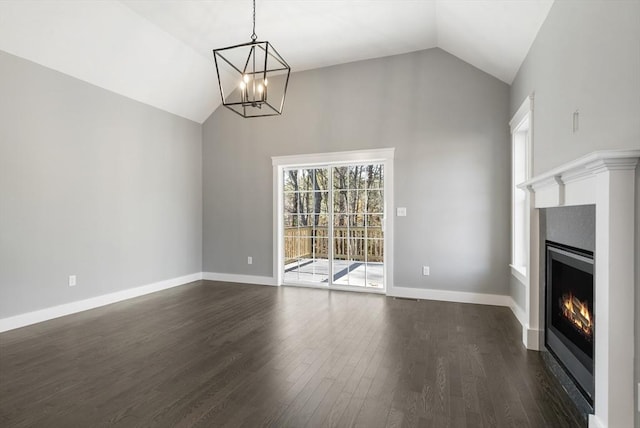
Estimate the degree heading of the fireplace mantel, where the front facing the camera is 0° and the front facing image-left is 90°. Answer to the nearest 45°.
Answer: approximately 45°

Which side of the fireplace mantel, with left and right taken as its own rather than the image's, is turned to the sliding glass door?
right

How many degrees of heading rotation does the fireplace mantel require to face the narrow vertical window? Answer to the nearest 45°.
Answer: approximately 135° to its right

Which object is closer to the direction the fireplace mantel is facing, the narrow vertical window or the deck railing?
the deck railing

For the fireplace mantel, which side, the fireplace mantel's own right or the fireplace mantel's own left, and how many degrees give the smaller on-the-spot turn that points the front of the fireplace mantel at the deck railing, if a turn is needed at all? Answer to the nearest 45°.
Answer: approximately 90° to the fireplace mantel's own right
